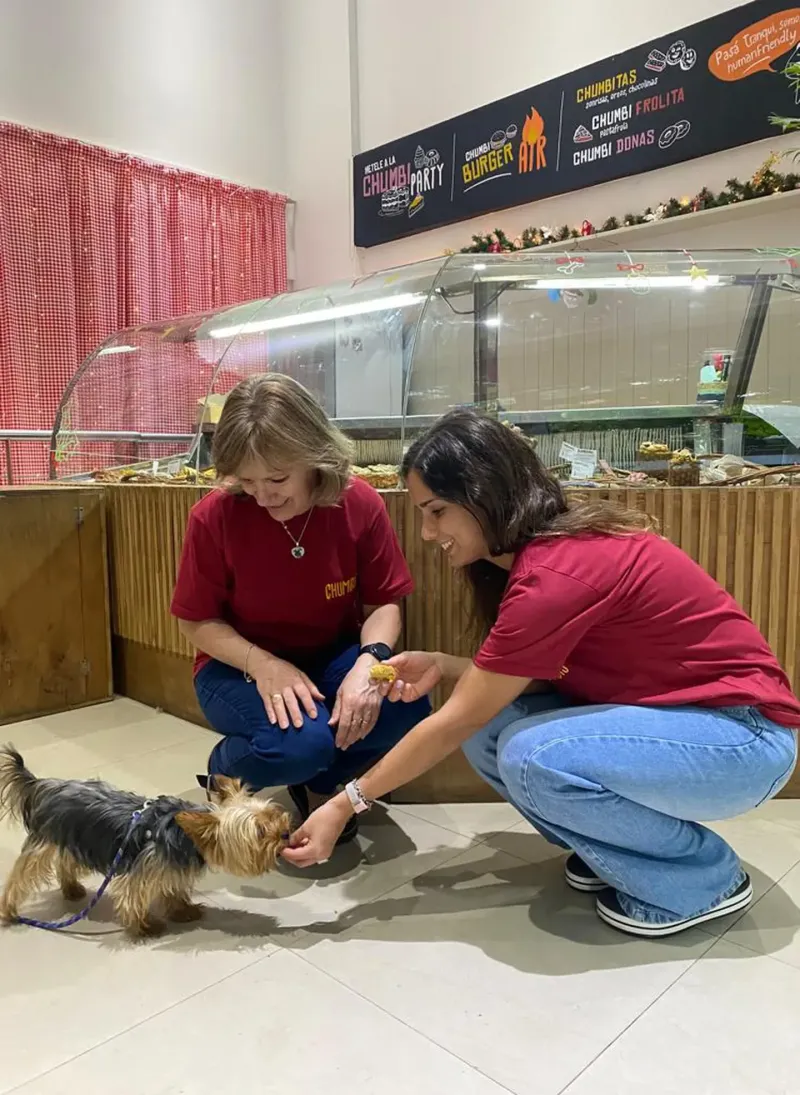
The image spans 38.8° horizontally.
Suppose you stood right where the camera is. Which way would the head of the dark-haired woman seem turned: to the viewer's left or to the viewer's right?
to the viewer's left

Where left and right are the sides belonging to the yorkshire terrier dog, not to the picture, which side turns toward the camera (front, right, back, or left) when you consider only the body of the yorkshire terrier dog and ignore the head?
right

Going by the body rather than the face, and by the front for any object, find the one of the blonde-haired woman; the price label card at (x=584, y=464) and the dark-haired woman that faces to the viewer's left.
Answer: the dark-haired woman

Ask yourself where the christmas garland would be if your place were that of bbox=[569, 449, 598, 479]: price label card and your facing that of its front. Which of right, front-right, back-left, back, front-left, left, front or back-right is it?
back

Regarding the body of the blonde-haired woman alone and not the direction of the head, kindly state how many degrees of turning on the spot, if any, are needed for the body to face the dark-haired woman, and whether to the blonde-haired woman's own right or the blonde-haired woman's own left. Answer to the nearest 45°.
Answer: approximately 45° to the blonde-haired woman's own left

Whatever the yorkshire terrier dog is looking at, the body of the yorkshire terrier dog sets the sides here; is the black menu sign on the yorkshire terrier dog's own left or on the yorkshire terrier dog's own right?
on the yorkshire terrier dog's own left

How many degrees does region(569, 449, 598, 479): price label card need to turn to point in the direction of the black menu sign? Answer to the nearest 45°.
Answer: approximately 180°

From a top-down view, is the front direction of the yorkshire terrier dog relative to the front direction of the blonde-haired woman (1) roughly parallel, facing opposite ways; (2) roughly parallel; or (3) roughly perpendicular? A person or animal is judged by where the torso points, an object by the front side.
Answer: roughly perpendicular

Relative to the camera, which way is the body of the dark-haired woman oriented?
to the viewer's left

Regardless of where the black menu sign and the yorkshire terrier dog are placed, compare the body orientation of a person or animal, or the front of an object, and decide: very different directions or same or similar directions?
very different directions
